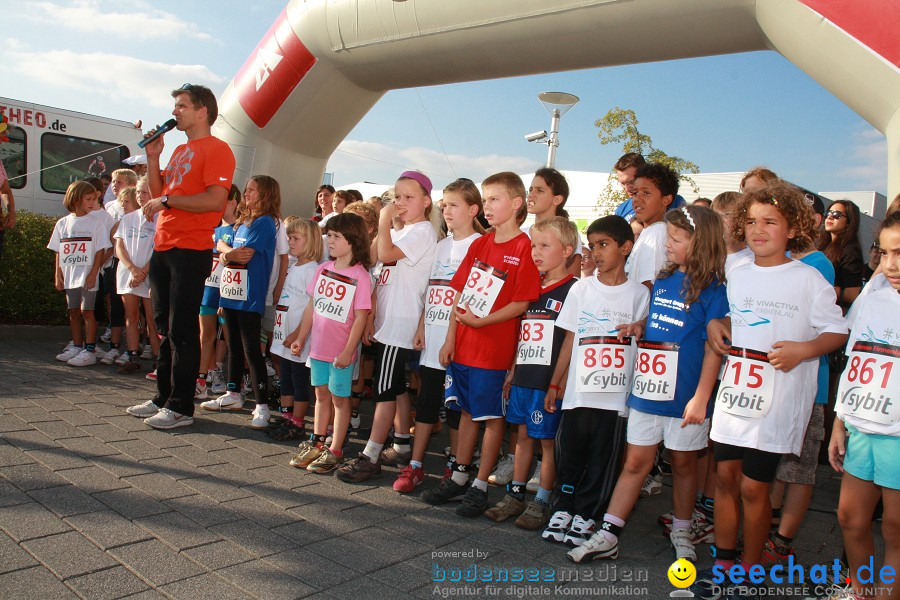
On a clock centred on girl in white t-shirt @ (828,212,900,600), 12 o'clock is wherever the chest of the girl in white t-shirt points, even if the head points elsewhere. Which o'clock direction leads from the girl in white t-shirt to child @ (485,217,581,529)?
The child is roughly at 2 o'clock from the girl in white t-shirt.

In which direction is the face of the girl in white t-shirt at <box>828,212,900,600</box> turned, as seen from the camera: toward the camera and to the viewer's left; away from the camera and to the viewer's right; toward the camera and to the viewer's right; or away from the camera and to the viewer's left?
toward the camera and to the viewer's left

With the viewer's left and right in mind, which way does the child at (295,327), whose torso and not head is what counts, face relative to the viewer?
facing the viewer and to the left of the viewer

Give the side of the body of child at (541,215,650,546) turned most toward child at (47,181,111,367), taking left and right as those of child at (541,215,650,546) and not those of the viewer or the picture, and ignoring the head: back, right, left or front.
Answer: right

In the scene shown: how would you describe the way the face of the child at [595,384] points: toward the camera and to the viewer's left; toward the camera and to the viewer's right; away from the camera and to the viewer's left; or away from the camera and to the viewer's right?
toward the camera and to the viewer's left

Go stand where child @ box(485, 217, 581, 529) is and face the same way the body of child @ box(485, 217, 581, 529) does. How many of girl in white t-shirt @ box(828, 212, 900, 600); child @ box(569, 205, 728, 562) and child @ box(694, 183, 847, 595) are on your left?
3

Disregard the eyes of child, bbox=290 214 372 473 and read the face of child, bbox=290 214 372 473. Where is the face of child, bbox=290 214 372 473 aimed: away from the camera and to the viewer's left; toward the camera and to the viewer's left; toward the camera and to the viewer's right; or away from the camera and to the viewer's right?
toward the camera and to the viewer's left

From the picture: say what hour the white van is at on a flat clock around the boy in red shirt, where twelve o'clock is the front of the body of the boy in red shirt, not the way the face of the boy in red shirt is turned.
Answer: The white van is roughly at 3 o'clock from the boy in red shirt.

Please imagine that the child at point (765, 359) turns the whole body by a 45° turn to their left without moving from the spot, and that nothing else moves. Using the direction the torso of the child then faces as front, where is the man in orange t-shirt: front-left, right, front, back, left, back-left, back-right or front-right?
right

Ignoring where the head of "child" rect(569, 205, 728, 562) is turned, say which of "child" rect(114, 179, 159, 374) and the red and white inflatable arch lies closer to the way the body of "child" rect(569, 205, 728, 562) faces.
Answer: the child

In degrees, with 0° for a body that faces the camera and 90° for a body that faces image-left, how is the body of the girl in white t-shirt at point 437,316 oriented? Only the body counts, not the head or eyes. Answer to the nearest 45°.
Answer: approximately 45°

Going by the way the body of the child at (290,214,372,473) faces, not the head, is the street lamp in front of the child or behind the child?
behind

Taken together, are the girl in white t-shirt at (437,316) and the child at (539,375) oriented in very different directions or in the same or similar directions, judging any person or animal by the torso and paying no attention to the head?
same or similar directions

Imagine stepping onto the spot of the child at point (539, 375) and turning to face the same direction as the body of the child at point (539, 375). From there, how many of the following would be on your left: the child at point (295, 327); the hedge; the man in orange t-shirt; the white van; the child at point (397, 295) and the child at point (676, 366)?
1

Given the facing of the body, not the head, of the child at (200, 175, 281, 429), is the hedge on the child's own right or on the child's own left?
on the child's own right

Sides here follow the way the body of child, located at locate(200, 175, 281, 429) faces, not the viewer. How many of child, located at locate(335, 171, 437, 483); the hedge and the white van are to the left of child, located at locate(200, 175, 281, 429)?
1

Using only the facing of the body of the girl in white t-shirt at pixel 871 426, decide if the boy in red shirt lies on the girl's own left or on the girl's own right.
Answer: on the girl's own right

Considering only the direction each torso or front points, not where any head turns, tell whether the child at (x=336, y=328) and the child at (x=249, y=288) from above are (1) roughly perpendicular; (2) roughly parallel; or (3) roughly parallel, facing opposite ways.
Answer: roughly parallel

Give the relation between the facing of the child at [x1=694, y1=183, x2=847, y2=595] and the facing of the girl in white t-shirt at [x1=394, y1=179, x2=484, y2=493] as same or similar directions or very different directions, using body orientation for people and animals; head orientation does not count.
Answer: same or similar directions
